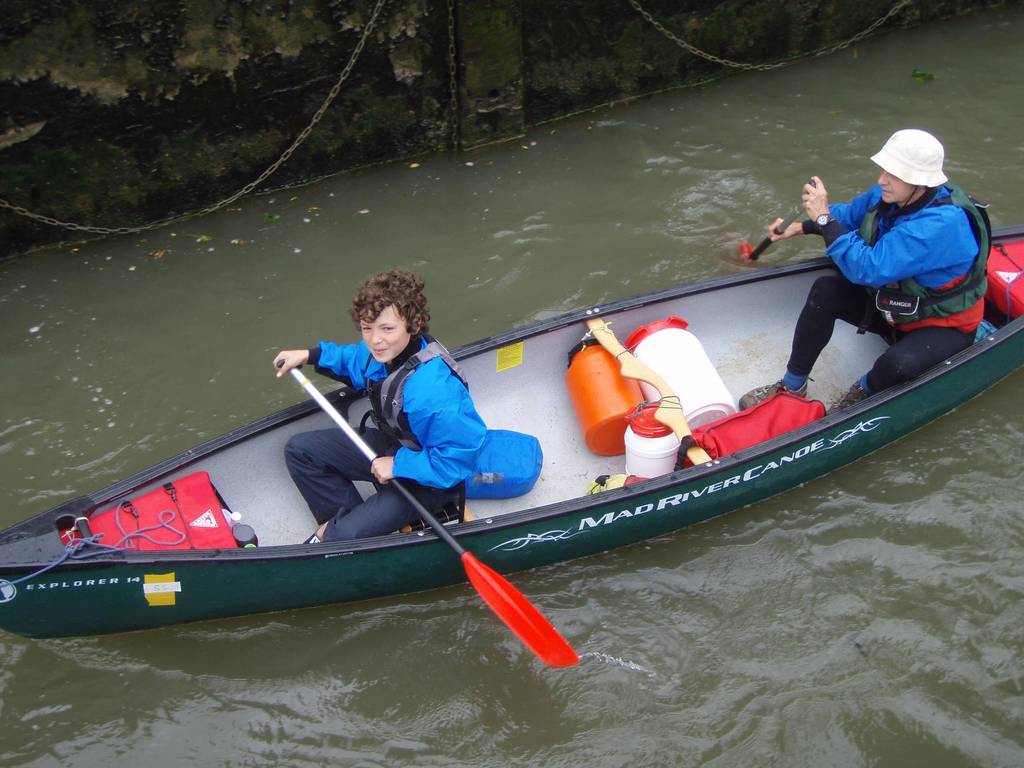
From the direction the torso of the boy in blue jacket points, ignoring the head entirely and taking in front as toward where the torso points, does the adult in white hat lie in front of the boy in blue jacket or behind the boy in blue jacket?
behind

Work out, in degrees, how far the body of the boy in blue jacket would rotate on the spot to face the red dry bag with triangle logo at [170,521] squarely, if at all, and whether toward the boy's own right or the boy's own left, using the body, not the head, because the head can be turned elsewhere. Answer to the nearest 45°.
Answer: approximately 45° to the boy's own right

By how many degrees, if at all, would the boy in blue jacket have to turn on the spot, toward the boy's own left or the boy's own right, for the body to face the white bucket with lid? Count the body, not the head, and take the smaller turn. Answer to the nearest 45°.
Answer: approximately 135° to the boy's own left

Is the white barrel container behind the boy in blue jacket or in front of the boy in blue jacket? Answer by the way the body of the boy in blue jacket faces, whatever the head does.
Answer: behind

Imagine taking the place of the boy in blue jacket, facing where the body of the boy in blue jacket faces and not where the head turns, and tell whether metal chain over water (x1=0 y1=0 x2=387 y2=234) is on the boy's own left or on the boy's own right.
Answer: on the boy's own right

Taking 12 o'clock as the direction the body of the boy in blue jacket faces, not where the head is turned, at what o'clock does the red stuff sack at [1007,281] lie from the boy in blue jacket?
The red stuff sack is roughly at 7 o'clock from the boy in blue jacket.

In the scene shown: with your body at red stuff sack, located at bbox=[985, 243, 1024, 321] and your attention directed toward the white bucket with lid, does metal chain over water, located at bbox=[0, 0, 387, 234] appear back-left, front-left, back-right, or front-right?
front-right

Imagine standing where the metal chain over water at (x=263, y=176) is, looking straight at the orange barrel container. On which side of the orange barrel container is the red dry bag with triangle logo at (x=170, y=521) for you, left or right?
right

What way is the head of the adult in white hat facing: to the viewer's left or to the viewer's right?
to the viewer's left

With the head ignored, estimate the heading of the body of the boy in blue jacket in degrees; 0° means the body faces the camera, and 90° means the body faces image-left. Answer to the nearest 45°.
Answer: approximately 45°
